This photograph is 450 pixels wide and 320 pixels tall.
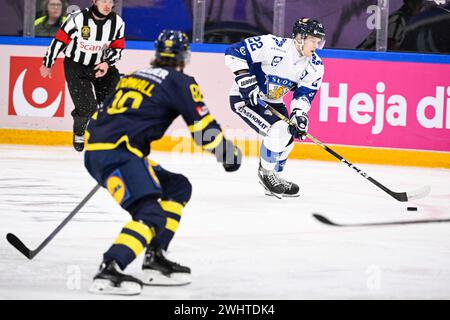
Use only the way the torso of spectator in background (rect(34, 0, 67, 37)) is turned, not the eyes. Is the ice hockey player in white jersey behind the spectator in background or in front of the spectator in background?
in front

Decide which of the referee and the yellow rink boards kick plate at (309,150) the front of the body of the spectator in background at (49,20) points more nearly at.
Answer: the referee

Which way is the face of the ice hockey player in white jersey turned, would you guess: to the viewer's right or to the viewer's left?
to the viewer's right

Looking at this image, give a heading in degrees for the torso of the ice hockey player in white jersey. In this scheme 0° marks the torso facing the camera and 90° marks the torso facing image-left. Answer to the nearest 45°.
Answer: approximately 315°

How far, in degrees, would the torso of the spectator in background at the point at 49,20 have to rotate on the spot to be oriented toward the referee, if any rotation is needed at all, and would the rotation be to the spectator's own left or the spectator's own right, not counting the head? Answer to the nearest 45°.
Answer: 0° — they already face them
